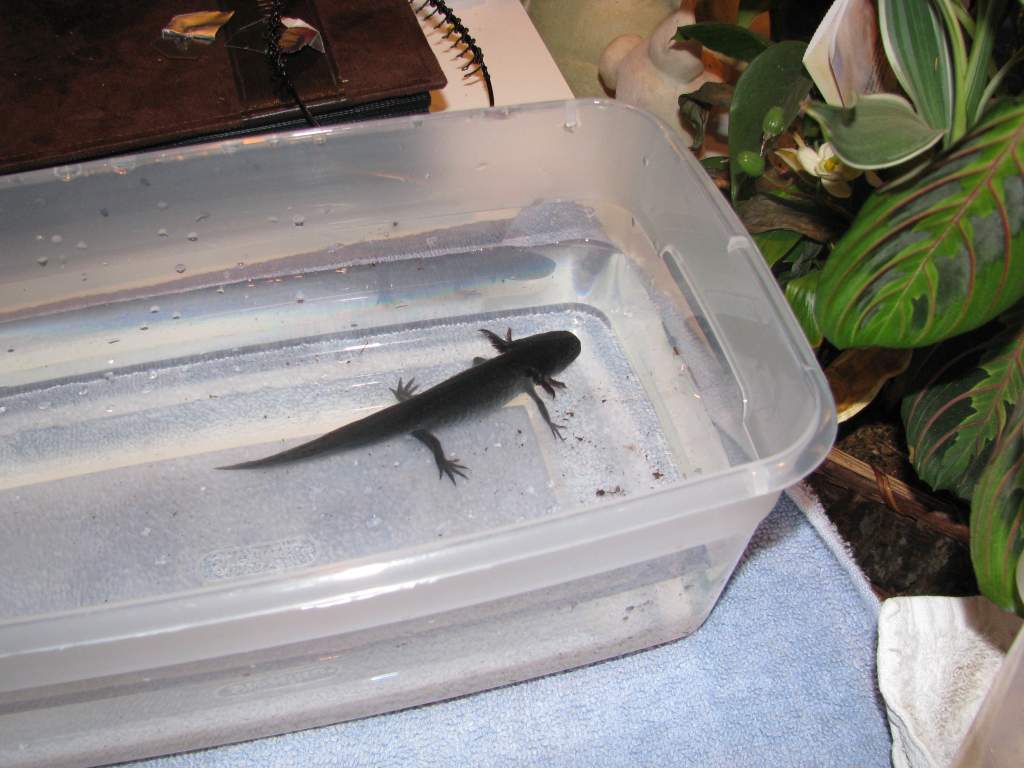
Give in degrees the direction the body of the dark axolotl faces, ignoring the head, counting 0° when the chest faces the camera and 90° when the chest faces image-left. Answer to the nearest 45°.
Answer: approximately 225°
